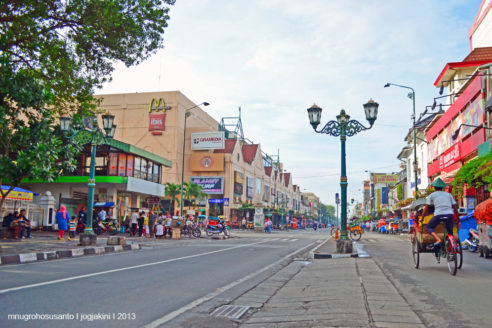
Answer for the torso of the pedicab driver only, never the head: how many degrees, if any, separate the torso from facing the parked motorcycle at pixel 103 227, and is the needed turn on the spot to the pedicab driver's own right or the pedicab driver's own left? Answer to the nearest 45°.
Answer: approximately 45° to the pedicab driver's own left

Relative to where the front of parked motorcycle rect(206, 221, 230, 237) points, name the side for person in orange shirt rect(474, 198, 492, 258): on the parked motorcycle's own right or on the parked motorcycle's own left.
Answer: on the parked motorcycle's own right

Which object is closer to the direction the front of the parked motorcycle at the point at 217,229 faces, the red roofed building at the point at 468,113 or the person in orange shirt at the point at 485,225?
the red roofed building

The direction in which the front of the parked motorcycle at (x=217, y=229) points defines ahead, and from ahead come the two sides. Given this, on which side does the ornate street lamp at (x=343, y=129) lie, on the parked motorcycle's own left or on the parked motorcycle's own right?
on the parked motorcycle's own right

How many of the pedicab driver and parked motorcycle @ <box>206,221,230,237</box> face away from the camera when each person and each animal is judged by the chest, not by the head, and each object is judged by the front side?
1
